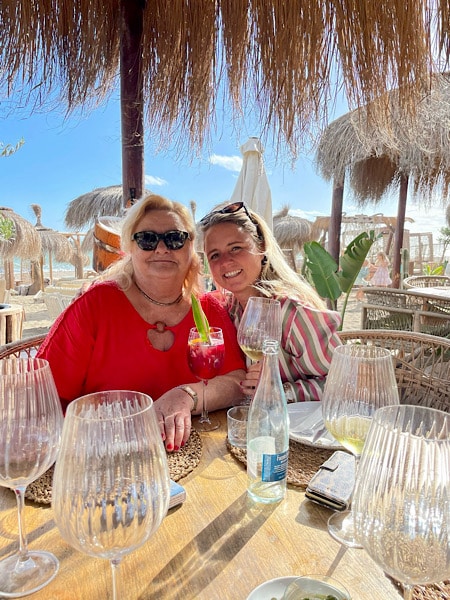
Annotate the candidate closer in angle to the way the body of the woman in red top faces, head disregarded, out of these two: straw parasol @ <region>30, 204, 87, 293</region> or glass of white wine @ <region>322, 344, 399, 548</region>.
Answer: the glass of white wine

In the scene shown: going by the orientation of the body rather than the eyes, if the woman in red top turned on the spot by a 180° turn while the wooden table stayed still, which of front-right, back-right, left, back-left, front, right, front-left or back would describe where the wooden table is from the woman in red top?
back

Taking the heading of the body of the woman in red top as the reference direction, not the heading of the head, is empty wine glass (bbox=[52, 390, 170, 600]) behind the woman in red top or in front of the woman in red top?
in front

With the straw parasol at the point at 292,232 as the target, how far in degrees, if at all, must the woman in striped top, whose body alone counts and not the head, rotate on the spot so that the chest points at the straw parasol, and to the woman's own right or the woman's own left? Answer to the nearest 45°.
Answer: approximately 135° to the woman's own right

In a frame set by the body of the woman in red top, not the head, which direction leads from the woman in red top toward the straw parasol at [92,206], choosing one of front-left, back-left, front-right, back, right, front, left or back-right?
back

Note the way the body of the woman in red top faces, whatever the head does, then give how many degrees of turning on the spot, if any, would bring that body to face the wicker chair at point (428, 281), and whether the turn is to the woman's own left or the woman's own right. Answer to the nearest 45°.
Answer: approximately 135° to the woman's own left

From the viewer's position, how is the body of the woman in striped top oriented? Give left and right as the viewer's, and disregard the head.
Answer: facing the viewer and to the left of the viewer

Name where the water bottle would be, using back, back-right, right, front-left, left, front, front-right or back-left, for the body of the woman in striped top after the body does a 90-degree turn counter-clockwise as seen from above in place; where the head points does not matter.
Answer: front-right

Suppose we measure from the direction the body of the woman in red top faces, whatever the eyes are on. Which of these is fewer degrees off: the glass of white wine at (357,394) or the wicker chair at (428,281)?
the glass of white wine

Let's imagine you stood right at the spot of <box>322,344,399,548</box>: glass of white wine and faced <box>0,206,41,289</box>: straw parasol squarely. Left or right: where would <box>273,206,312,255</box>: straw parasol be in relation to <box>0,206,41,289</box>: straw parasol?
right

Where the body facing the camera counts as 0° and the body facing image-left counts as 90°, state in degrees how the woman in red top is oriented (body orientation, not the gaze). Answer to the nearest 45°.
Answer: approximately 0°

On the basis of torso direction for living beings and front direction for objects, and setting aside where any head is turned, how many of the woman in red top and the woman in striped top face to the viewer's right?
0

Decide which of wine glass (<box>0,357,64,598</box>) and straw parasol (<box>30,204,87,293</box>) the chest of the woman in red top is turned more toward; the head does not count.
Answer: the wine glass
